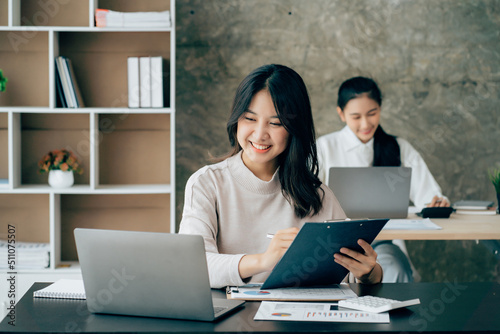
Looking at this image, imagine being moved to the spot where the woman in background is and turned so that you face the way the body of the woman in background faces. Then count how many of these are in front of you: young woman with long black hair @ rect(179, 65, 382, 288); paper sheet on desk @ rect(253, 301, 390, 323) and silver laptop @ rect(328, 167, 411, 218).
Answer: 3

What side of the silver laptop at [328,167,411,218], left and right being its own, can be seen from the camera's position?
back

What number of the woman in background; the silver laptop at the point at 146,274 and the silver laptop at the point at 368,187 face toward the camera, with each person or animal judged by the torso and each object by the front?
1

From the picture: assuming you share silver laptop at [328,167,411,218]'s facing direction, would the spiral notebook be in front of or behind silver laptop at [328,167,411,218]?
behind

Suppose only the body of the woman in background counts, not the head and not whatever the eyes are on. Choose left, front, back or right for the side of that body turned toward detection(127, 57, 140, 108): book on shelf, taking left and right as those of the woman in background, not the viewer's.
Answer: right

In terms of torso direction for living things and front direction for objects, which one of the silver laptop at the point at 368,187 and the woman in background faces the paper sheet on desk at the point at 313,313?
the woman in background

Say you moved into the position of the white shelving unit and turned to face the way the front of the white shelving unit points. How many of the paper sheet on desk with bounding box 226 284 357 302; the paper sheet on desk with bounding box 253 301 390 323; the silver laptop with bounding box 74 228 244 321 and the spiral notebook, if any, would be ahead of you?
4

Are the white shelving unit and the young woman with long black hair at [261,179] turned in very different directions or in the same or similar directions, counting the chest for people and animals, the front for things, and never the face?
same or similar directions

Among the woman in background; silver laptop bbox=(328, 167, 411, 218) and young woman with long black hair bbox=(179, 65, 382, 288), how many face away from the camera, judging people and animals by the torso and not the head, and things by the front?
1

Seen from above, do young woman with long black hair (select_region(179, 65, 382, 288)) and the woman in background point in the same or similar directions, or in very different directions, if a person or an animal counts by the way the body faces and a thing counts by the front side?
same or similar directions

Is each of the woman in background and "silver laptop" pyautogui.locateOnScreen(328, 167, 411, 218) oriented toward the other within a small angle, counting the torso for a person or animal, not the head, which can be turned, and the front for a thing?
yes

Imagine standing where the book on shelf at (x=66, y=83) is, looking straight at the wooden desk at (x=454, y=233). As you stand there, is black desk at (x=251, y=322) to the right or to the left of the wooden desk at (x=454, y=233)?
right

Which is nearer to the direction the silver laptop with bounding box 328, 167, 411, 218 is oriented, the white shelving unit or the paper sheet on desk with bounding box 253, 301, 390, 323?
the white shelving unit

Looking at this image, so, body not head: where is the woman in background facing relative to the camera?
toward the camera

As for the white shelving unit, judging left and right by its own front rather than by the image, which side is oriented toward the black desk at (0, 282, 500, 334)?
front

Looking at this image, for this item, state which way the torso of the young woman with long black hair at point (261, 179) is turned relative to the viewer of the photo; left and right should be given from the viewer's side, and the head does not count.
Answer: facing the viewer

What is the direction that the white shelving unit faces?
toward the camera

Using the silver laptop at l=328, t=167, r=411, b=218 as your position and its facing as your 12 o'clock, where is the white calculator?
The white calculator is roughly at 6 o'clock from the silver laptop.

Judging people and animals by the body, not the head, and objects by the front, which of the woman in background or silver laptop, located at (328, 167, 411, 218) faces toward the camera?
the woman in background

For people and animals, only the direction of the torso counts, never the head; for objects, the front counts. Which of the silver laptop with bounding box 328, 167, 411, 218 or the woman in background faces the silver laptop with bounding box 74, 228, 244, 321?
the woman in background

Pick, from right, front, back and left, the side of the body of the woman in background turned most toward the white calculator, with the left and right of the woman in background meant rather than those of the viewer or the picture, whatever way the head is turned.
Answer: front
